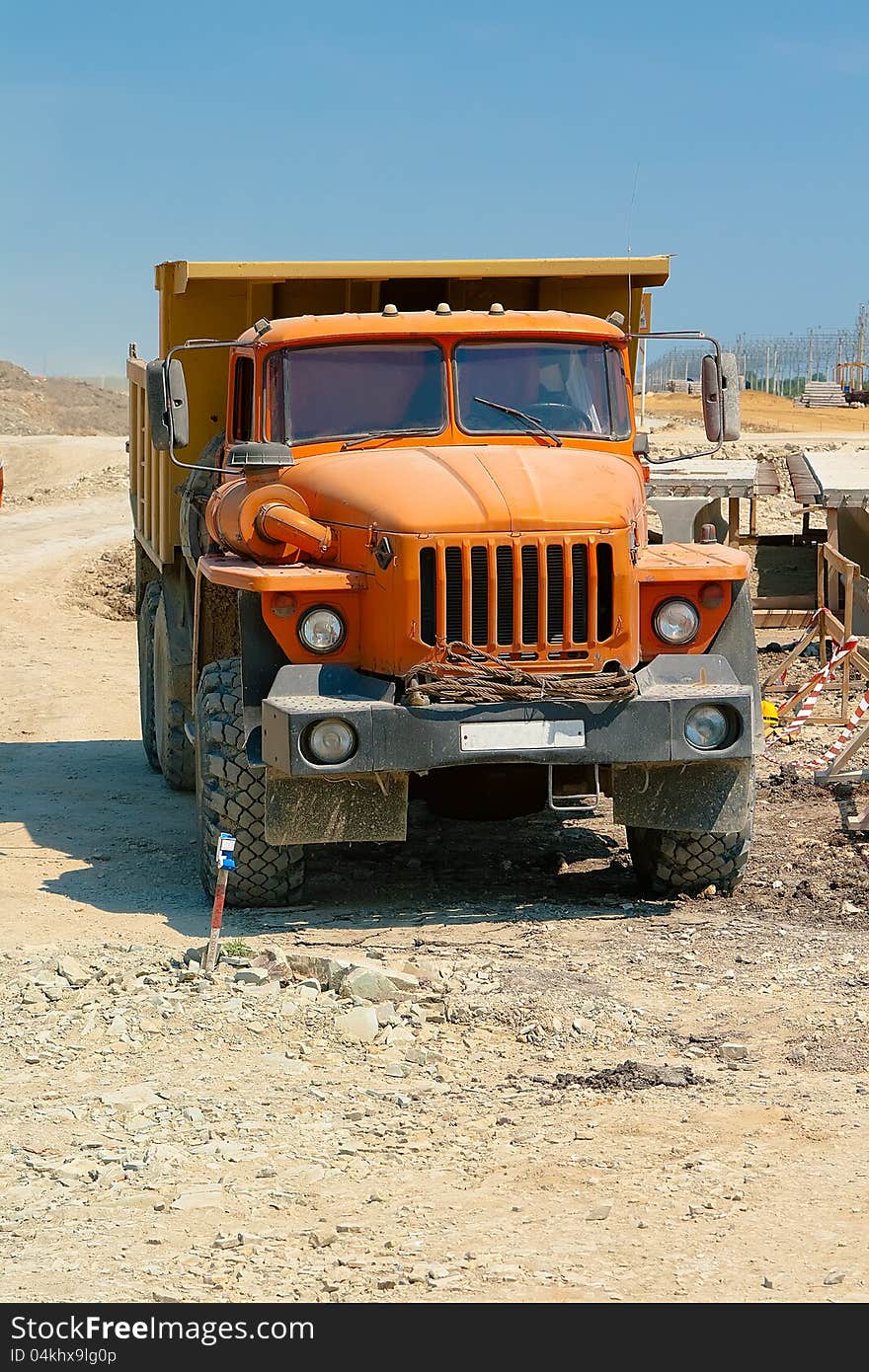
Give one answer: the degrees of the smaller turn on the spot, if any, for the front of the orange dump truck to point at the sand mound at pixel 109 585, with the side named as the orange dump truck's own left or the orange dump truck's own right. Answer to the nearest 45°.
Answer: approximately 180°

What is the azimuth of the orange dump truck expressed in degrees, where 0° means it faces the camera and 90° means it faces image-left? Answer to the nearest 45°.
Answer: approximately 0°

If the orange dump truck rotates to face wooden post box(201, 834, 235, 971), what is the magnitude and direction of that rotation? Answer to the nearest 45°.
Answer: approximately 45° to its right

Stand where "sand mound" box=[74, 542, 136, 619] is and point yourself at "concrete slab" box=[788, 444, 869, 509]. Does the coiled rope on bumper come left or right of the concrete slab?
right

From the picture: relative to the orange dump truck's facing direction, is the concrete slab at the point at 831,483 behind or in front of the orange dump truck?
behind

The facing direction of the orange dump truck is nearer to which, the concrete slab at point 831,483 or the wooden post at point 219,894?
the wooden post
